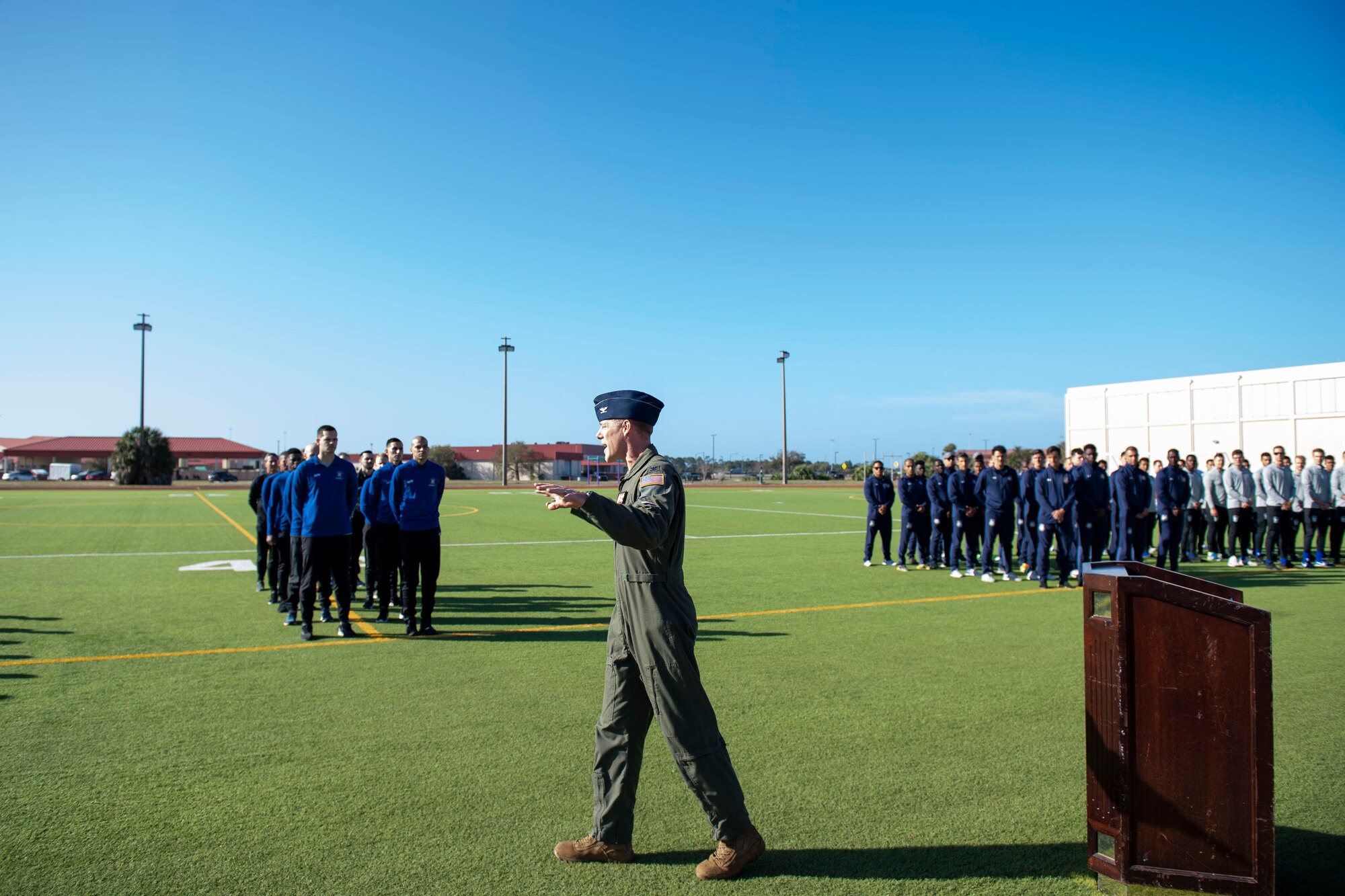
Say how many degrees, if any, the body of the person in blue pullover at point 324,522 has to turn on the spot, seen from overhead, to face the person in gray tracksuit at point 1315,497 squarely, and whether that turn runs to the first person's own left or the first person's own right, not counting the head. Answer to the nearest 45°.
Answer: approximately 90° to the first person's own left

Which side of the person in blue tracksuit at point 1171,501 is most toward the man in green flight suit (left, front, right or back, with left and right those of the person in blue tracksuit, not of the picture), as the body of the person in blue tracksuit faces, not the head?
front

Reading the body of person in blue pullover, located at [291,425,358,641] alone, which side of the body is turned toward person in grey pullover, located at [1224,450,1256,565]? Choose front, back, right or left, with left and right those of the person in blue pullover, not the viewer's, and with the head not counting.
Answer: left

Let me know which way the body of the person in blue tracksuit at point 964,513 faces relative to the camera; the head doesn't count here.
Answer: toward the camera

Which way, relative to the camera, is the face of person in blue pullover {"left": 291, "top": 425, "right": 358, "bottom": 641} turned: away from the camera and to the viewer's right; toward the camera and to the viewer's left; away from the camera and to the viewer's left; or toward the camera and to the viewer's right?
toward the camera and to the viewer's right

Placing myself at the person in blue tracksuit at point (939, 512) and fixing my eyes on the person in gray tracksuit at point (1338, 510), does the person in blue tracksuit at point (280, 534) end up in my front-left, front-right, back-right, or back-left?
back-right

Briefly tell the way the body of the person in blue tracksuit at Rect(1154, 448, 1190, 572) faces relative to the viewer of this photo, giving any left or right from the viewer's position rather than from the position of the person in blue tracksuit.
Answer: facing the viewer

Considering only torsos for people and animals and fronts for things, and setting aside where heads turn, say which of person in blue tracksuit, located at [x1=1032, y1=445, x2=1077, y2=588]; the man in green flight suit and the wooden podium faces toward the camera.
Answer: the person in blue tracksuit

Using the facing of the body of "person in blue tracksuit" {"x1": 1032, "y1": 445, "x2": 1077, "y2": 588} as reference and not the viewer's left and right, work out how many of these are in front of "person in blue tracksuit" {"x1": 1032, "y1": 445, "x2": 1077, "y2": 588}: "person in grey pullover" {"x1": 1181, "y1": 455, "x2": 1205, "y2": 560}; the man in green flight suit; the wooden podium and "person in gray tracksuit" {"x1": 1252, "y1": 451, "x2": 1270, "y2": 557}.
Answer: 2

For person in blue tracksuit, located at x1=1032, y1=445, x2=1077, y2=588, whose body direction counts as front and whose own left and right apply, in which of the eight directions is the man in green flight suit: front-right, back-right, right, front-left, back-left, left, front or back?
front

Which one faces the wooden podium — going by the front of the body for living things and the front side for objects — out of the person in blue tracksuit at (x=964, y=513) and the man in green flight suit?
the person in blue tracksuit

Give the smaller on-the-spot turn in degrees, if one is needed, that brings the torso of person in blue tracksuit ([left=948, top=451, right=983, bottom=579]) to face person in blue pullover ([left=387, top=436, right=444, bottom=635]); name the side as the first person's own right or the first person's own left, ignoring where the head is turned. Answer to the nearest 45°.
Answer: approximately 45° to the first person's own right

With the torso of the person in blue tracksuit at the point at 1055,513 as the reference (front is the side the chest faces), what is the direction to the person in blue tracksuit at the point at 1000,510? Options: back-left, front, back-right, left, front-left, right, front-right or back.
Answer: back-right

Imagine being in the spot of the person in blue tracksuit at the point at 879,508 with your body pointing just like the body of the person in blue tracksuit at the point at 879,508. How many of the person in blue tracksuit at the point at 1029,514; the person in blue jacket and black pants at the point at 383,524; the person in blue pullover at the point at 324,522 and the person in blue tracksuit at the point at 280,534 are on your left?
1

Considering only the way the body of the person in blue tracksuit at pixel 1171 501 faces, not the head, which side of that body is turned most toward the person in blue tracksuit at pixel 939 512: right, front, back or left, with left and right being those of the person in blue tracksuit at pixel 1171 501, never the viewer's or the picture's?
right

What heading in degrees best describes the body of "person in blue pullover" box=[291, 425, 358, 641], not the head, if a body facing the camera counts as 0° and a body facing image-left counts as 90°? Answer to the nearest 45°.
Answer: approximately 0°
